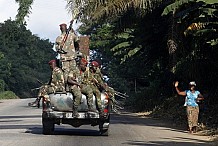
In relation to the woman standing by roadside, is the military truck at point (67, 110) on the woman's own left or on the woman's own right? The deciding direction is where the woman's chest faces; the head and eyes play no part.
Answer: on the woman's own right

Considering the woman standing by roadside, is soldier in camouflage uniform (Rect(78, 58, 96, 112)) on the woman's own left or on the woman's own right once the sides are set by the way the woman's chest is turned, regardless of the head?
on the woman's own right

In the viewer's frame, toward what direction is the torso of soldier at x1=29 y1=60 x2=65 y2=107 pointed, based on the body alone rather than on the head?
to the viewer's left

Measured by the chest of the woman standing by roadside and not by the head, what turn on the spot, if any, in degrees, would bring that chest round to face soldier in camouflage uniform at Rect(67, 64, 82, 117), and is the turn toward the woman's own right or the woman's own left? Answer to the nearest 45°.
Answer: approximately 45° to the woman's own right
